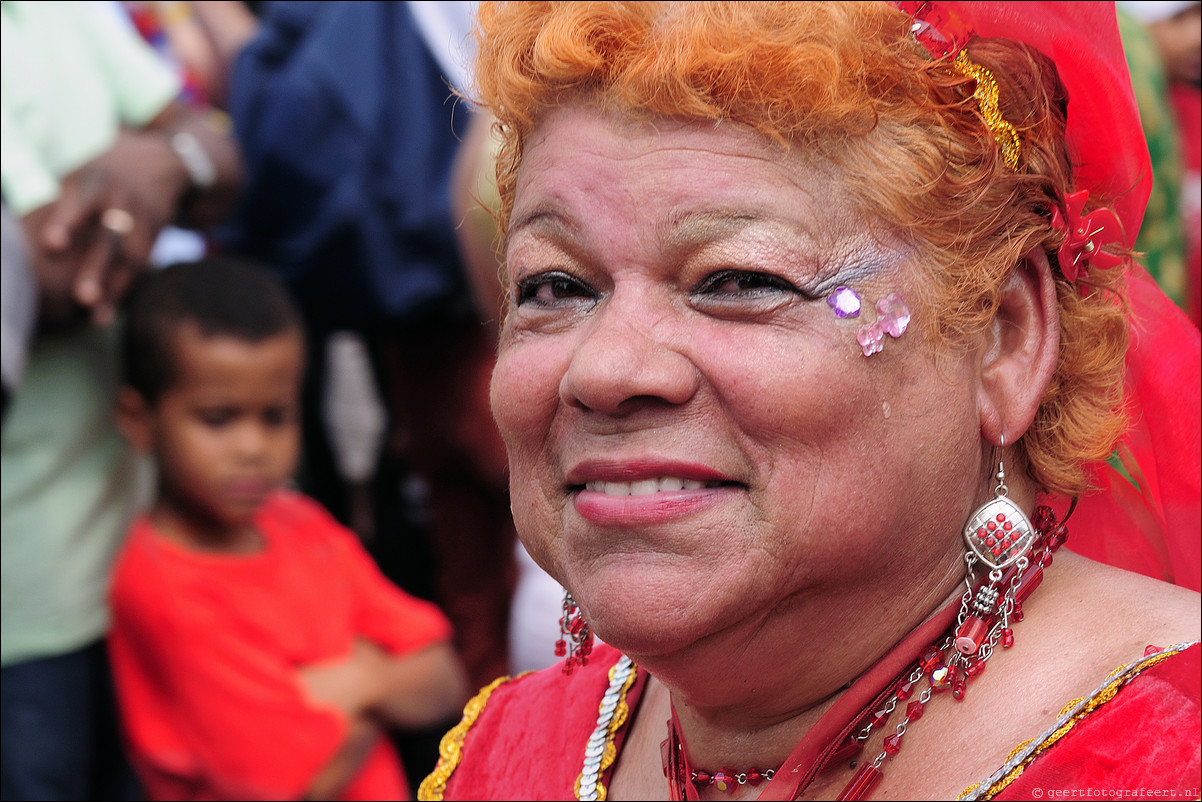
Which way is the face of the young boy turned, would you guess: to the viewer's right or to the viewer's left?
to the viewer's right

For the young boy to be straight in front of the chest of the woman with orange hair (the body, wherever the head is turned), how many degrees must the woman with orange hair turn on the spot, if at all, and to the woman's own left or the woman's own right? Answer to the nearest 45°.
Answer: approximately 90° to the woman's own right

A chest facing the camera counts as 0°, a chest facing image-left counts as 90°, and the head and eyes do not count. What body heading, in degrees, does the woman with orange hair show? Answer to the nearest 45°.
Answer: approximately 45°

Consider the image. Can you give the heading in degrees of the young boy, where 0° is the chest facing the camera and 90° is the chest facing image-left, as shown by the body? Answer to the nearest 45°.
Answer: approximately 315°

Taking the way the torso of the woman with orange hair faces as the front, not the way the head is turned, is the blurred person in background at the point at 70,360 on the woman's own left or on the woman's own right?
on the woman's own right

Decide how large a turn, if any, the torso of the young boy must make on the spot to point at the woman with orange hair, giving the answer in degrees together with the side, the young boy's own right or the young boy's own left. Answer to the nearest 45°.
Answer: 0° — they already face them
